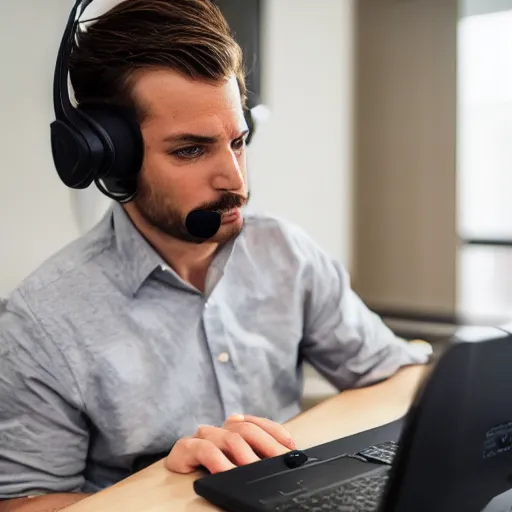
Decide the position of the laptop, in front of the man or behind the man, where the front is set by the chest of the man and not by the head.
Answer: in front

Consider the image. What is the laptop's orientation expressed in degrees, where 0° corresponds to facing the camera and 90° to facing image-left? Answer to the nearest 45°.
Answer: approximately 135°

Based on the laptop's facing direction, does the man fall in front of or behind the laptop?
in front

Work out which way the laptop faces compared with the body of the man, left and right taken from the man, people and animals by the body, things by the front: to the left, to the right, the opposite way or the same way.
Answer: the opposite way

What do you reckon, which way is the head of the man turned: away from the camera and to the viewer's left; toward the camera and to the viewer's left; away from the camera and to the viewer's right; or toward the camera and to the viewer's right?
toward the camera and to the viewer's right

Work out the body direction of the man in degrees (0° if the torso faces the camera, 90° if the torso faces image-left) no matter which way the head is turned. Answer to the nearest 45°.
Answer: approximately 315°
